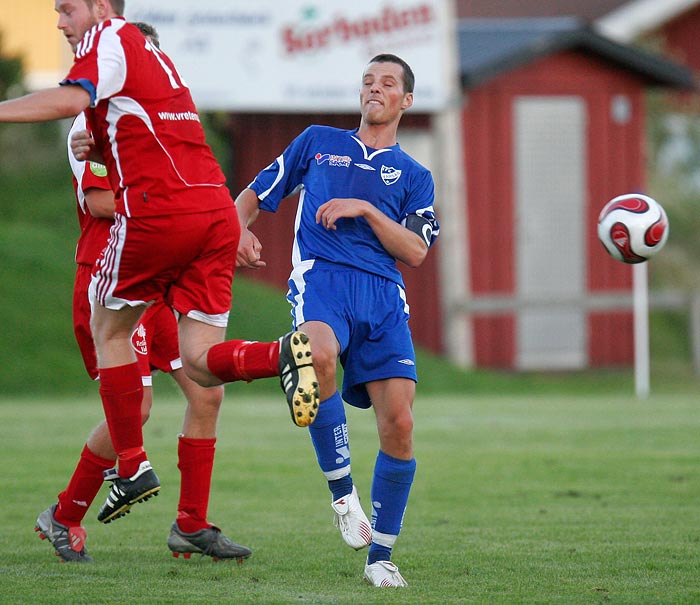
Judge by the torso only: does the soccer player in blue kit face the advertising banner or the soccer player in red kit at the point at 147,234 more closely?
the soccer player in red kit

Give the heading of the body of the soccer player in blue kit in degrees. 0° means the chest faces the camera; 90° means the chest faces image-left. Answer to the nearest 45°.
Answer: approximately 0°

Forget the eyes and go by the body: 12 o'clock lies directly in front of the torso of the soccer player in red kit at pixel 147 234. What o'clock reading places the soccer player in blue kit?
The soccer player in blue kit is roughly at 4 o'clock from the soccer player in red kit.

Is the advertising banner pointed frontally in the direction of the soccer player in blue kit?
yes

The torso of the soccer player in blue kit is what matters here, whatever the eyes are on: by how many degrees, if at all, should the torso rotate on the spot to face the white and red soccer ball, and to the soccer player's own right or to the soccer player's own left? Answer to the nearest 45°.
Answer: approximately 135° to the soccer player's own left

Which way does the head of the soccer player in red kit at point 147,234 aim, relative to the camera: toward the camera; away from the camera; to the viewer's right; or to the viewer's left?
to the viewer's left

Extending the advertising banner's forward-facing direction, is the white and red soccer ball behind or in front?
in front
